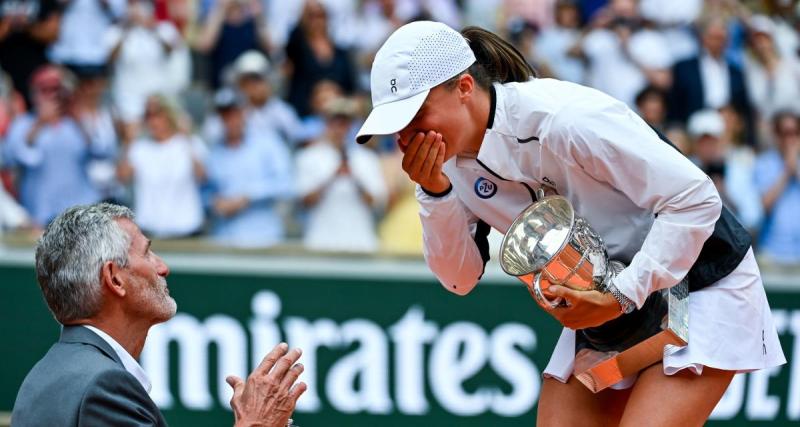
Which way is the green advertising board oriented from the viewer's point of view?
toward the camera

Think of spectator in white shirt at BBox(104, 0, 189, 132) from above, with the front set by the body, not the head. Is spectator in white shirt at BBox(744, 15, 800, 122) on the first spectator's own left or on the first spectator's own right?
on the first spectator's own left

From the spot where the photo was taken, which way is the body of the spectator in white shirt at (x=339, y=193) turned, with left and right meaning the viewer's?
facing the viewer

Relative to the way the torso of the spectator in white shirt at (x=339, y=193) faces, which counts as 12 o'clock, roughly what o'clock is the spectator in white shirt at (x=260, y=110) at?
the spectator in white shirt at (x=260, y=110) is roughly at 5 o'clock from the spectator in white shirt at (x=339, y=193).

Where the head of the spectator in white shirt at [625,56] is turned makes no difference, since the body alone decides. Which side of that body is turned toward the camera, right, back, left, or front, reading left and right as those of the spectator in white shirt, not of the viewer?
front

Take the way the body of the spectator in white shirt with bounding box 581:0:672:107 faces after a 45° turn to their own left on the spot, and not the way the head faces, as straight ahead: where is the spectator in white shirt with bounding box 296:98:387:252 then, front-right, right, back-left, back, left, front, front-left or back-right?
right

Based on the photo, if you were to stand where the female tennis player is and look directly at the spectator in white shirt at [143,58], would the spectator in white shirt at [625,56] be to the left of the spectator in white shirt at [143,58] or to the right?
right

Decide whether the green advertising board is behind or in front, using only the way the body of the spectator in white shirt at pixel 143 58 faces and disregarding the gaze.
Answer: in front

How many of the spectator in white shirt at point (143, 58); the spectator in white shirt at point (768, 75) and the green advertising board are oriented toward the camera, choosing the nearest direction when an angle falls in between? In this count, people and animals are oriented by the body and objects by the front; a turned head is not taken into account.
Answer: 3

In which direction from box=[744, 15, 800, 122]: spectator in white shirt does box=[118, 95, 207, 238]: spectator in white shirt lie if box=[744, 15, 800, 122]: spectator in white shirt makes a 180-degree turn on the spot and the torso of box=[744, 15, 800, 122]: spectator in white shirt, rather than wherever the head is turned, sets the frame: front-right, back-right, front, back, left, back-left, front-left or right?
back-left

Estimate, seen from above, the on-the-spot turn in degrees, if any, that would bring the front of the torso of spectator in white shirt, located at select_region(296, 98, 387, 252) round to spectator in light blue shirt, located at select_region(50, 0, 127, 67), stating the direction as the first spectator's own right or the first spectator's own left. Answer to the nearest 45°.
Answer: approximately 135° to the first spectator's own right

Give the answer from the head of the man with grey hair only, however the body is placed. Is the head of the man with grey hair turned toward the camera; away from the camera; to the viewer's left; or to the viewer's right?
to the viewer's right

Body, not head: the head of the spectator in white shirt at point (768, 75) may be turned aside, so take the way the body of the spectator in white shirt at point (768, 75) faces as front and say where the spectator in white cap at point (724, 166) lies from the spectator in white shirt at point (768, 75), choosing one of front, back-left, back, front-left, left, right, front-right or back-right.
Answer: front

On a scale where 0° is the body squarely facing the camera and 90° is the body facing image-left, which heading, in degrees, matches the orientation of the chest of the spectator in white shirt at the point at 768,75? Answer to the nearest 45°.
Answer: approximately 0°
